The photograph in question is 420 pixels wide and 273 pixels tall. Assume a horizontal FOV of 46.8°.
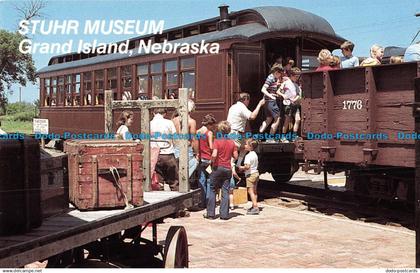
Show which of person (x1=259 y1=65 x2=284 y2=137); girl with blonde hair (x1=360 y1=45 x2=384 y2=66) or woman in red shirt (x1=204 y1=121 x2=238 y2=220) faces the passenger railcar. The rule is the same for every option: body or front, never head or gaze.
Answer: the woman in red shirt

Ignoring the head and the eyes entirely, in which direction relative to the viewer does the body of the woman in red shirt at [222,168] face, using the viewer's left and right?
facing away from the viewer

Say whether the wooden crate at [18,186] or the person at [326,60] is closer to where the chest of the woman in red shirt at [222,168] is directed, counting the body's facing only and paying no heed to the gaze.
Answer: the person
